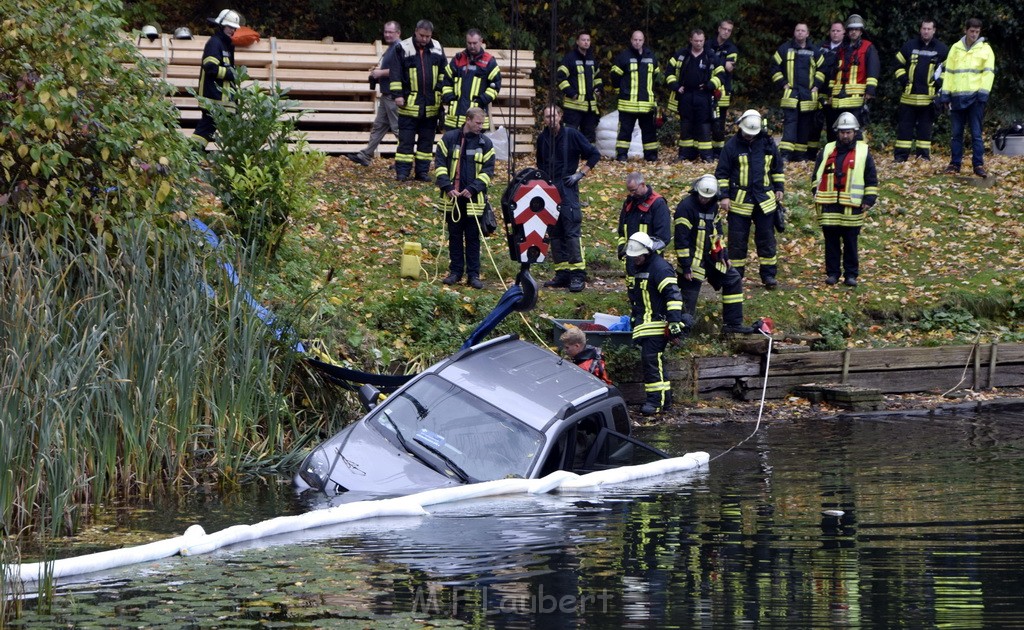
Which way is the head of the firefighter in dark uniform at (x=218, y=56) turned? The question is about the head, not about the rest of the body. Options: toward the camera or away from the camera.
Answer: toward the camera

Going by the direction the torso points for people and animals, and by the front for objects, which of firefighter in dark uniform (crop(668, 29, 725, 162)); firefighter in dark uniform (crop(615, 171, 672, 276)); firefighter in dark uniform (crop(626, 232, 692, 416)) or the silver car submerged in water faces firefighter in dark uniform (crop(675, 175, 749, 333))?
firefighter in dark uniform (crop(668, 29, 725, 162))

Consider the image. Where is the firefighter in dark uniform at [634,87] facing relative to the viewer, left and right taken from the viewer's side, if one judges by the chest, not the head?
facing the viewer

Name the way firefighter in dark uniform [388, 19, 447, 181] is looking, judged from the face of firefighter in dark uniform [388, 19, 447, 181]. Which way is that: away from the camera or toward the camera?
toward the camera

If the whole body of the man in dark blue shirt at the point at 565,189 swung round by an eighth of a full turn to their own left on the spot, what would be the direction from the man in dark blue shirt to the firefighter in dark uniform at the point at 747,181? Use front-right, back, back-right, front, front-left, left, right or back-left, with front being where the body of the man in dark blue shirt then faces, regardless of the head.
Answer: left

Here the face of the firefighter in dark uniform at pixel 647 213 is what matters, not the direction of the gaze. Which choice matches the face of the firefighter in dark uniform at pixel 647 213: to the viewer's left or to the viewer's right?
to the viewer's left

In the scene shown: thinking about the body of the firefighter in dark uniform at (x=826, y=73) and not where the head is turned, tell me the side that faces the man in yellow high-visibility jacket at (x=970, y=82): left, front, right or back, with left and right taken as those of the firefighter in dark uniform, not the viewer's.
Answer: left

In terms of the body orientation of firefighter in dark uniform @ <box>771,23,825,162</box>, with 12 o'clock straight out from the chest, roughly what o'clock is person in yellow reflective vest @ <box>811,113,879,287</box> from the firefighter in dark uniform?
The person in yellow reflective vest is roughly at 12 o'clock from the firefighter in dark uniform.

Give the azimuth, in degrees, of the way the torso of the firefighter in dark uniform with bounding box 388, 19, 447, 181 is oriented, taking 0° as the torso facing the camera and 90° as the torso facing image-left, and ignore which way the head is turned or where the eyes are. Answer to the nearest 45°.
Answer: approximately 0°

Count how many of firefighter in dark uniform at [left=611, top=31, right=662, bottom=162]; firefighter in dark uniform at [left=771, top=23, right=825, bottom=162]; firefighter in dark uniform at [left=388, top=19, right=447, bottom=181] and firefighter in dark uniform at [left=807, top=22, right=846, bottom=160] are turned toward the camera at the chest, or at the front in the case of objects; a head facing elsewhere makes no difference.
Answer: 4

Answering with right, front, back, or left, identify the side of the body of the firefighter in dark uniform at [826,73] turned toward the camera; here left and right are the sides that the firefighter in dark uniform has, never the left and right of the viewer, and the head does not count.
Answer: front

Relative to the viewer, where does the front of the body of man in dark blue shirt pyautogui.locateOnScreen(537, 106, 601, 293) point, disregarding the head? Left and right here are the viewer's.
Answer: facing the viewer and to the left of the viewer

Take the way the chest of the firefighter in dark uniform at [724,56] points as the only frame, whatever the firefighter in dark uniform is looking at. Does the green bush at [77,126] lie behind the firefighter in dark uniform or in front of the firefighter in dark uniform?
in front

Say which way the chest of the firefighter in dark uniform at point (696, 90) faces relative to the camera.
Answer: toward the camera

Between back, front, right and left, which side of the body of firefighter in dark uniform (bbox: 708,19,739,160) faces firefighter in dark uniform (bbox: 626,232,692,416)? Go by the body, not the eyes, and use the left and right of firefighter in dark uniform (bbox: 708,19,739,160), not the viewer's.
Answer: front

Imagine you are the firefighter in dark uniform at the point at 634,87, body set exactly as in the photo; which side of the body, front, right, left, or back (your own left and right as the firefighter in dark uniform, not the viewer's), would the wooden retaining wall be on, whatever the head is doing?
front

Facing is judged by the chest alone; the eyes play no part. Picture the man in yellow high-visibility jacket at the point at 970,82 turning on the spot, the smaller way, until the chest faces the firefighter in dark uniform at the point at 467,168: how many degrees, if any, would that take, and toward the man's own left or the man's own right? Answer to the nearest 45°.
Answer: approximately 45° to the man's own right
